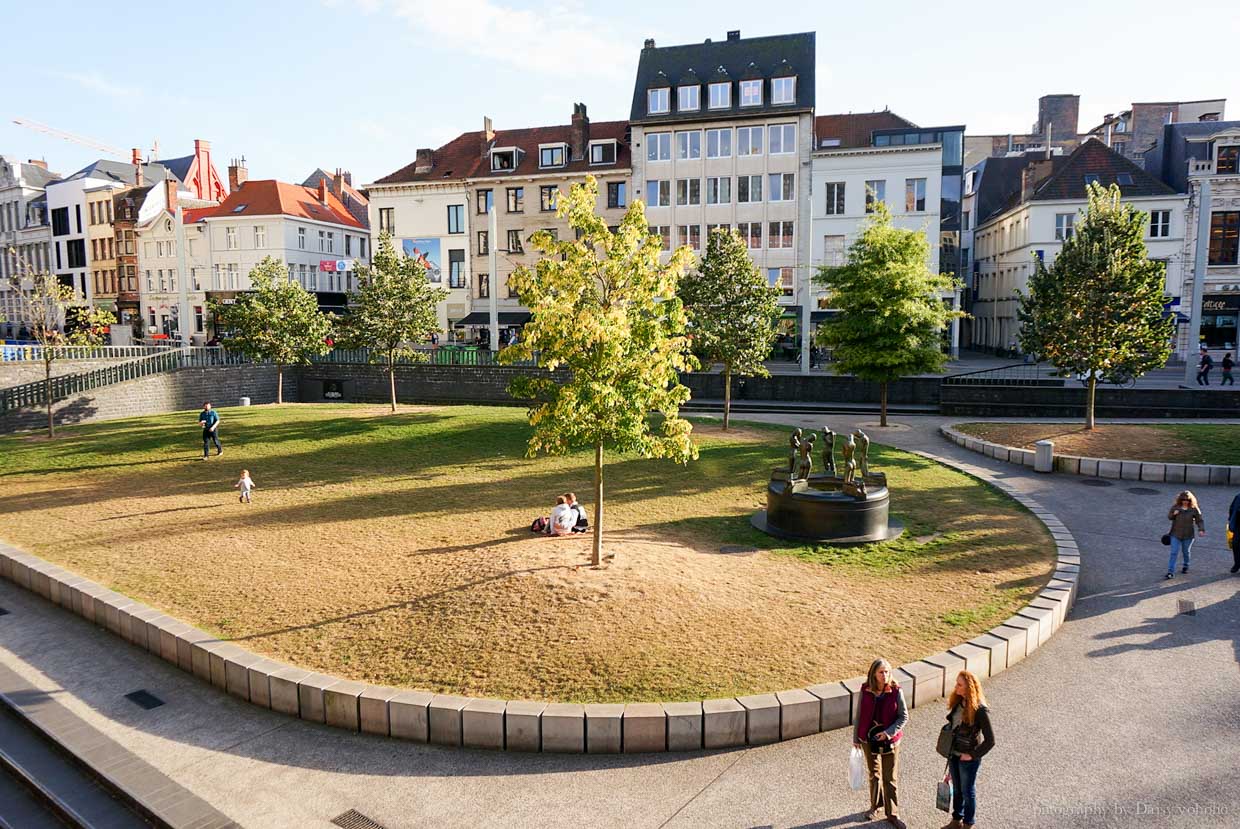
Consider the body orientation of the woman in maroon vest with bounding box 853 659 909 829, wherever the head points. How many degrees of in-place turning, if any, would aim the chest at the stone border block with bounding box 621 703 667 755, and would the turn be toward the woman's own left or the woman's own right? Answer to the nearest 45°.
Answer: approximately 90° to the woman's own right

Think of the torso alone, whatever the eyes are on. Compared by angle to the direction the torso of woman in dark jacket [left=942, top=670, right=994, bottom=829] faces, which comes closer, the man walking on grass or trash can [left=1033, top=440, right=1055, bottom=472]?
the man walking on grass

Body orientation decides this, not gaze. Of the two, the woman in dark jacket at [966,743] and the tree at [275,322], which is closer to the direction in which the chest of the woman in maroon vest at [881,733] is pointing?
the woman in dark jacket

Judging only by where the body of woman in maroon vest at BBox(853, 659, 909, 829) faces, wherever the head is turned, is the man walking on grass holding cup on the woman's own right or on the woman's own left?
on the woman's own right

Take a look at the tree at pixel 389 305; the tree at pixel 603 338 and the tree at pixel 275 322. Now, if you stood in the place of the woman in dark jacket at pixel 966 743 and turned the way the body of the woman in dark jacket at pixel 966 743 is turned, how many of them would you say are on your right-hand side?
3

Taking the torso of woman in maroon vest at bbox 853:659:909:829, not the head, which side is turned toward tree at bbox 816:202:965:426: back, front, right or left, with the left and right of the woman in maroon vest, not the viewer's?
back

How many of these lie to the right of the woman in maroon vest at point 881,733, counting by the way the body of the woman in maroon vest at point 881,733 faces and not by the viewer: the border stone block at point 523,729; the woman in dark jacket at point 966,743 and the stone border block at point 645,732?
2

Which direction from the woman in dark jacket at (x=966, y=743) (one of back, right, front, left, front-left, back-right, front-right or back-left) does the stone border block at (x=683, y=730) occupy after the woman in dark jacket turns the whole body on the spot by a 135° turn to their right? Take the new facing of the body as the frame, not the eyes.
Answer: left

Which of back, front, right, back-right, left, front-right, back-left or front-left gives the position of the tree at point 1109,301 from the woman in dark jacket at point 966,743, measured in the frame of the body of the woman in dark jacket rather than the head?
back-right

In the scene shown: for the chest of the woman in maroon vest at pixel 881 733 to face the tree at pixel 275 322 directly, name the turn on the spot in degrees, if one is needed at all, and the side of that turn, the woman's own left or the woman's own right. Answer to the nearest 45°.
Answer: approximately 135° to the woman's own right

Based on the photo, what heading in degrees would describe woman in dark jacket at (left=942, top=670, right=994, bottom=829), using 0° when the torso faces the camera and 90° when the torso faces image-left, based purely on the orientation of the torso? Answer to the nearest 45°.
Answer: approximately 45°

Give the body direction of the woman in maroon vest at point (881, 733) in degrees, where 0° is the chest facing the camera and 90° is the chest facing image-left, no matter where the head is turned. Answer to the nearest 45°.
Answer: approximately 0°

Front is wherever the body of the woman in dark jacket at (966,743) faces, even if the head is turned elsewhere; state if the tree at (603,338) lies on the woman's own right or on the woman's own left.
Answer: on the woman's own right

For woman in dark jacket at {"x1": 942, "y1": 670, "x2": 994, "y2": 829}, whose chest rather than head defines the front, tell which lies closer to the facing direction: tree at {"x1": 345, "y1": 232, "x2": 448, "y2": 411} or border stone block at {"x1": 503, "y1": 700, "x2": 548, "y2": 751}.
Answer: the border stone block

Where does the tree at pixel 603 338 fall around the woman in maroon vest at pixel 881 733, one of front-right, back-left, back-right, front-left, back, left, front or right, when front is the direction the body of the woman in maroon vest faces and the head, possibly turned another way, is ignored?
back-right
